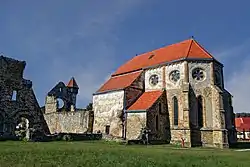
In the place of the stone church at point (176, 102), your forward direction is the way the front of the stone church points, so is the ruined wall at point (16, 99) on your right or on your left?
on your left
